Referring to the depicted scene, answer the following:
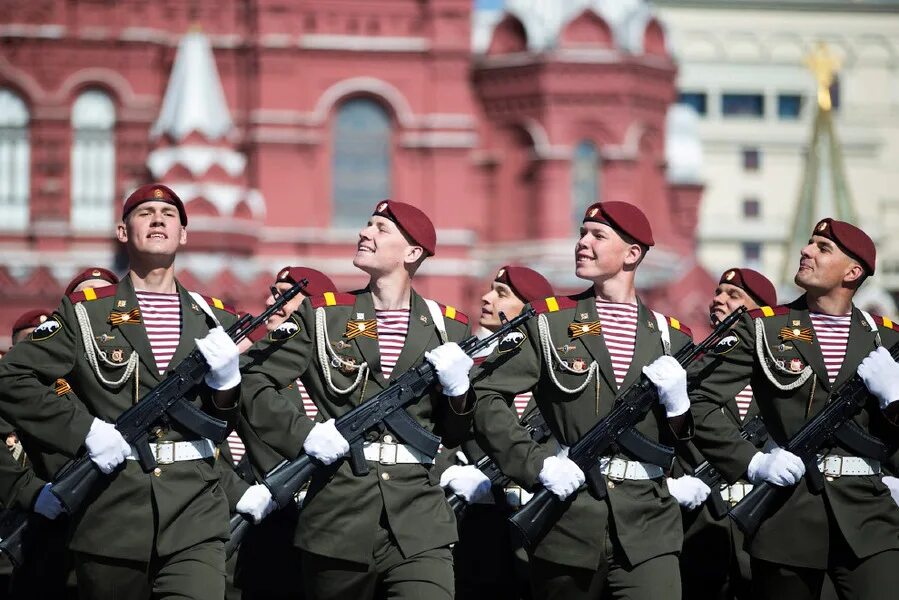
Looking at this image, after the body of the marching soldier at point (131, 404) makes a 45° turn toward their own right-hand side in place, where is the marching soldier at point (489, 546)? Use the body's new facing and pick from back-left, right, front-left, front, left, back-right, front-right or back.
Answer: back

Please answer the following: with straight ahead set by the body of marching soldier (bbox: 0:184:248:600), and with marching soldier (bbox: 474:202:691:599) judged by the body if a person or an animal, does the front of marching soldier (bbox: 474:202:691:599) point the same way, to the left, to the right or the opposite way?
the same way

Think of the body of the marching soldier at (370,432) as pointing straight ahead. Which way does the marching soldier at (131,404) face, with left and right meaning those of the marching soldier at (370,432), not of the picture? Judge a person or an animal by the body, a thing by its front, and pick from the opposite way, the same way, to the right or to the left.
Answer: the same way

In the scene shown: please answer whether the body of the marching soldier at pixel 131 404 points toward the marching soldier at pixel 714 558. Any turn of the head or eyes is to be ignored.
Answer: no

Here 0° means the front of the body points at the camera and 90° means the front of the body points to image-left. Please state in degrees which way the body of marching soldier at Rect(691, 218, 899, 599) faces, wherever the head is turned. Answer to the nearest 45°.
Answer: approximately 0°

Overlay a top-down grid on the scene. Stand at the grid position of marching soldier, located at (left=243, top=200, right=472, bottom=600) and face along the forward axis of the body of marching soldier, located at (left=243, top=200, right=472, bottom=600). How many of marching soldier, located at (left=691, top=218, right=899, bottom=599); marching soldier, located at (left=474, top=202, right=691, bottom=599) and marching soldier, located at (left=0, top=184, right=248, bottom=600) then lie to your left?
2

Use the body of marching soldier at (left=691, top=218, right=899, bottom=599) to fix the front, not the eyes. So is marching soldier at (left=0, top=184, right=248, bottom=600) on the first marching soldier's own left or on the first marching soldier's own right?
on the first marching soldier's own right

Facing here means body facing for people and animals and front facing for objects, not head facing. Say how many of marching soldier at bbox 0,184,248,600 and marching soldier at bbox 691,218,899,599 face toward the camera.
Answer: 2

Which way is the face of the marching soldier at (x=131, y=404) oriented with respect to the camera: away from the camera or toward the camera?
toward the camera

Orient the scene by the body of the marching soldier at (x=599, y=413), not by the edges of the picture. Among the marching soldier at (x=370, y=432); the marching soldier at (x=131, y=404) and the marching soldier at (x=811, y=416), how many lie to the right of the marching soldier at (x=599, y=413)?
2

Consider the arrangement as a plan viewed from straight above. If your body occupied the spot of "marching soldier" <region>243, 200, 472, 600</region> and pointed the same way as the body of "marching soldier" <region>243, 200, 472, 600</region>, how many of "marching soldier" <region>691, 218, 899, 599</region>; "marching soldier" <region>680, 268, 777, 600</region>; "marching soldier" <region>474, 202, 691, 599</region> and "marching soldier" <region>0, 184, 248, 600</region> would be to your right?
1

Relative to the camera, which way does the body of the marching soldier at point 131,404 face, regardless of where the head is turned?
toward the camera

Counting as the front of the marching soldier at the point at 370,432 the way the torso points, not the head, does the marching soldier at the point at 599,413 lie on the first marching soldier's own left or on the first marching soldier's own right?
on the first marching soldier's own left

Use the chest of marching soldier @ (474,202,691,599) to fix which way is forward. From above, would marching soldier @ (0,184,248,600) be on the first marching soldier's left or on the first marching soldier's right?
on the first marching soldier's right

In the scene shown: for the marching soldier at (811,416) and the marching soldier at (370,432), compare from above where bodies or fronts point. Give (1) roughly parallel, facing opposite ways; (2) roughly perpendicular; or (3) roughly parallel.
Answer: roughly parallel

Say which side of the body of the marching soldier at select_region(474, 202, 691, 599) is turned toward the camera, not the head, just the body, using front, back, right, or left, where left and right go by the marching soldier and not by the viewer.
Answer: front
